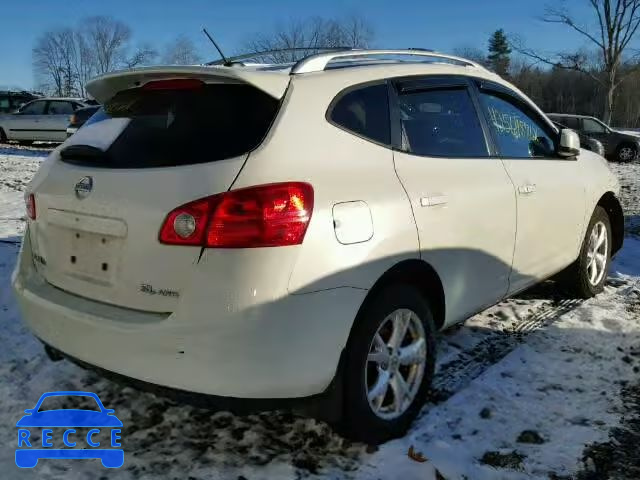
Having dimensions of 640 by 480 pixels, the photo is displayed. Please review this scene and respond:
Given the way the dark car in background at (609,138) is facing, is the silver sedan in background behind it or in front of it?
behind

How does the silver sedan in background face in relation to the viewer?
to the viewer's left

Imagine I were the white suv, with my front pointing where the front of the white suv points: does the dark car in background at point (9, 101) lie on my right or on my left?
on my left

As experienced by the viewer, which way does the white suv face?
facing away from the viewer and to the right of the viewer

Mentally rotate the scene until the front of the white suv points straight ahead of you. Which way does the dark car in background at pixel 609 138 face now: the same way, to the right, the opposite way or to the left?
to the right

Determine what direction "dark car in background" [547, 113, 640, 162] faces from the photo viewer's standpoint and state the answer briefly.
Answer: facing to the right of the viewer

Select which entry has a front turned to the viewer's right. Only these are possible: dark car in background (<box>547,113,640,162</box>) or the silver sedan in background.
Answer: the dark car in background

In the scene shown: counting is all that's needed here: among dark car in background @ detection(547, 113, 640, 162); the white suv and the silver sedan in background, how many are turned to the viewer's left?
1

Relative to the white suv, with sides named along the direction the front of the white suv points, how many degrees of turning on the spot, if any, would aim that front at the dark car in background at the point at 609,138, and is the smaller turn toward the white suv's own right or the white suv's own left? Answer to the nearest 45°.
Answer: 0° — it already faces it

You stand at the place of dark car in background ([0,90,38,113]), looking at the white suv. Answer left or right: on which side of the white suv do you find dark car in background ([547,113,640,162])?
left

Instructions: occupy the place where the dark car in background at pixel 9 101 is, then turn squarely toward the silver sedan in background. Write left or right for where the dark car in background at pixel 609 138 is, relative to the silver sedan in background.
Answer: left

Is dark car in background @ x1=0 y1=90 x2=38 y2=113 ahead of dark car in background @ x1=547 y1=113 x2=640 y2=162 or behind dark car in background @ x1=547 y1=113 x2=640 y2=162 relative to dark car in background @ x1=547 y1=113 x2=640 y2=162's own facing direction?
behind

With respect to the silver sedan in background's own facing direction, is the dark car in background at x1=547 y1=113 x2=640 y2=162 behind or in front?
behind

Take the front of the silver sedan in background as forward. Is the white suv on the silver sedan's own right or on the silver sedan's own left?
on the silver sedan's own left

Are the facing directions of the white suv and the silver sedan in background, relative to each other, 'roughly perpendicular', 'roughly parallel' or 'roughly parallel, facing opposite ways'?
roughly parallel, facing opposite ways
